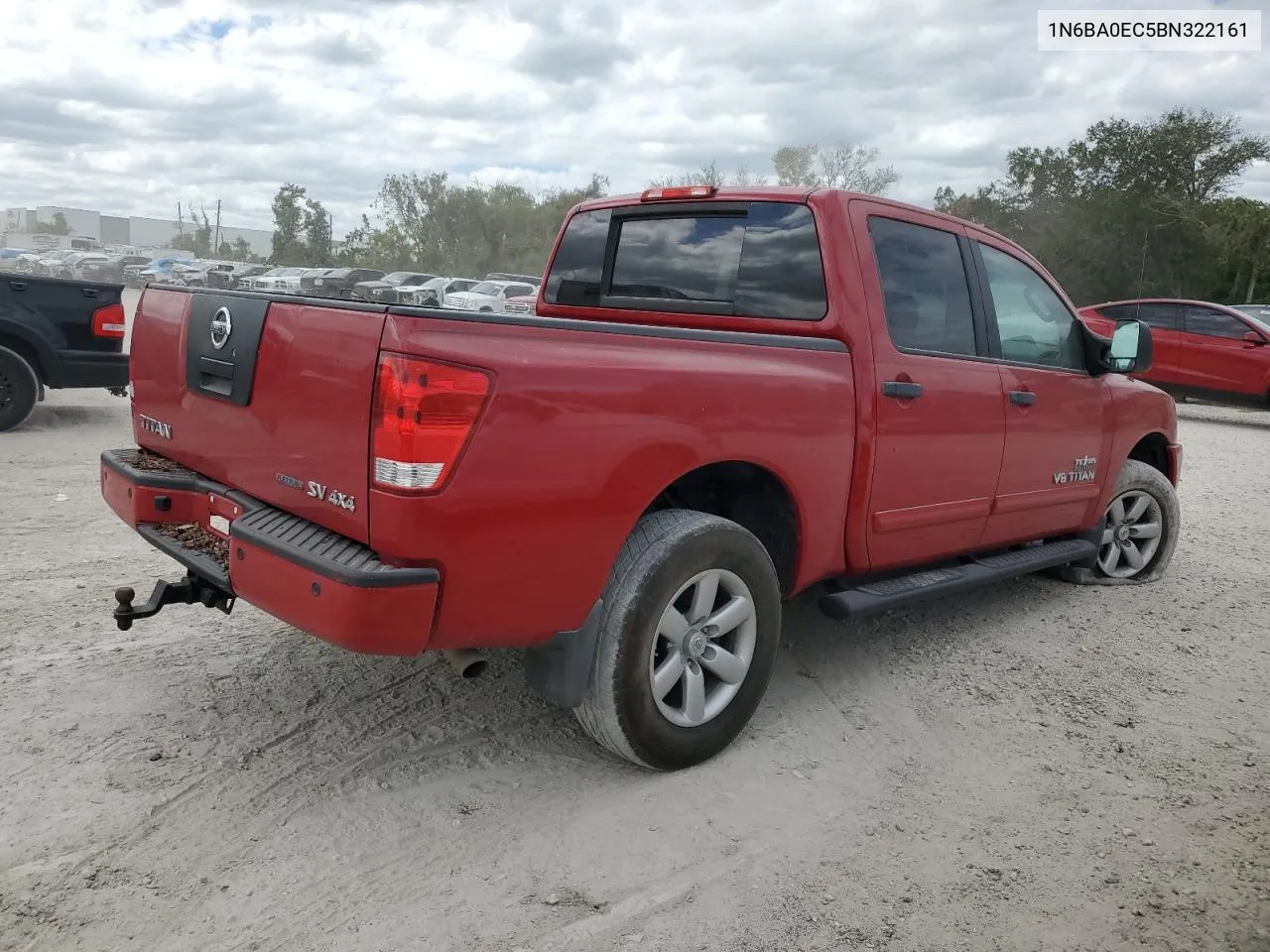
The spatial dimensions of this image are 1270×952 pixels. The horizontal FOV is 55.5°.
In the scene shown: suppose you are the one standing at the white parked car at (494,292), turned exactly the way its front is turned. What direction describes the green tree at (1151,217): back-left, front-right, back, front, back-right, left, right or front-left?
back-left

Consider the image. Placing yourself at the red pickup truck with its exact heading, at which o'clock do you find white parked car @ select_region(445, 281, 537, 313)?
The white parked car is roughly at 10 o'clock from the red pickup truck.

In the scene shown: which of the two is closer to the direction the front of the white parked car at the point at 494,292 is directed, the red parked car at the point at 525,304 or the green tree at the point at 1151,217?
the red parked car

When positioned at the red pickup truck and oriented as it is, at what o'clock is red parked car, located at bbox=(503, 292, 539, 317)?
The red parked car is roughly at 10 o'clock from the red pickup truck.

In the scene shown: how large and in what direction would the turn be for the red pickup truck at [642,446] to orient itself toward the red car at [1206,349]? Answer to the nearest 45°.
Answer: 0° — it already faces it

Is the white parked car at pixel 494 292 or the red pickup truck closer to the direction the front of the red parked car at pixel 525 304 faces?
the red pickup truck

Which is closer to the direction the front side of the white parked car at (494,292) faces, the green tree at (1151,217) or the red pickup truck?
the red pickup truck

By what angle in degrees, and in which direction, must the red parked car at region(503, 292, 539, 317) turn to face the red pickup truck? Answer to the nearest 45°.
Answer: approximately 45° to its left

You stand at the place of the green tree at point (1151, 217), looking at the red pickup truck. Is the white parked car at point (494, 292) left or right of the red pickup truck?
right

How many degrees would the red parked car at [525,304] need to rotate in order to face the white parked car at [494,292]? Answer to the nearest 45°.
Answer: approximately 135° to its right

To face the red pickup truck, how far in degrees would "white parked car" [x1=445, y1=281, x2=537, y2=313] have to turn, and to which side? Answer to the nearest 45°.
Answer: approximately 45° to its left

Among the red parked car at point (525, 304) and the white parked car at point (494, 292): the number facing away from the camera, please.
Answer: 0

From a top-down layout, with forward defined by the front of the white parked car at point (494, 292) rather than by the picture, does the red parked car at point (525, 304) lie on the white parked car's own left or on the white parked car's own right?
on the white parked car's own left

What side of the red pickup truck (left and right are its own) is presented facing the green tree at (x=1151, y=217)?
front

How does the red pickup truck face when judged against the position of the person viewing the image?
facing away from the viewer and to the right of the viewer

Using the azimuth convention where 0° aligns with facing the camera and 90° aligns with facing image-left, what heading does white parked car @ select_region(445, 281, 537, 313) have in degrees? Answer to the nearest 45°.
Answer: approximately 45°

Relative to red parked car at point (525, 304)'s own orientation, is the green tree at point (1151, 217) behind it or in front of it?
behind
